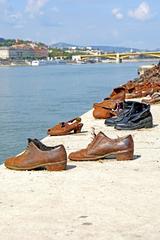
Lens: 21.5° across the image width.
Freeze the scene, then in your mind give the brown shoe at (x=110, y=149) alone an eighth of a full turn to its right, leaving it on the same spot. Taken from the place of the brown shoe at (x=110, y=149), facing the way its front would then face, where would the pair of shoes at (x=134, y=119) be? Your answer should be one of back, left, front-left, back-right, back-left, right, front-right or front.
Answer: front-right

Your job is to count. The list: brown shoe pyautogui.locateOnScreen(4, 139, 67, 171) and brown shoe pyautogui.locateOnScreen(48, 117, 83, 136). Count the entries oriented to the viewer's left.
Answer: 2

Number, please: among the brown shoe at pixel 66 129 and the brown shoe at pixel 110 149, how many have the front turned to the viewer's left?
2

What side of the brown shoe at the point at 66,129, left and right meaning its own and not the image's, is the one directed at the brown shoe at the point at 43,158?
left

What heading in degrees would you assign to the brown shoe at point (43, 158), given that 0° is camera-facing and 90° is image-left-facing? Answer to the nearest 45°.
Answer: approximately 90°

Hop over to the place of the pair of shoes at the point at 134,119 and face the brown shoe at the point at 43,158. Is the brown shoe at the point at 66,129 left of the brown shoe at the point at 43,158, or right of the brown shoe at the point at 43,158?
right

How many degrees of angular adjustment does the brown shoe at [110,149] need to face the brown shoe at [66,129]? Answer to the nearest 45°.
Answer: approximately 90° to its right

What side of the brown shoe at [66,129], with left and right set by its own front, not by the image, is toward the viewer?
left

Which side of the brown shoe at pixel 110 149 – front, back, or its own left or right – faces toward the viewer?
left

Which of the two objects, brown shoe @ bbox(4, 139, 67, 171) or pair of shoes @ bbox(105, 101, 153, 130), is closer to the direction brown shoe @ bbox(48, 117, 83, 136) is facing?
the brown shoe

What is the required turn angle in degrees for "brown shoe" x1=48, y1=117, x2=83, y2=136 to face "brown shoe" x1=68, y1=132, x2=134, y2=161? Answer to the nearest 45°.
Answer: approximately 90° to its left
